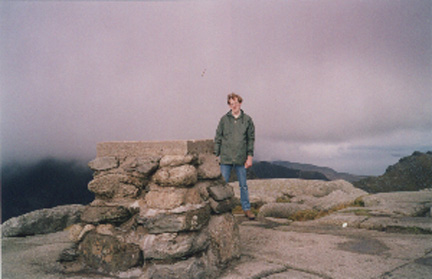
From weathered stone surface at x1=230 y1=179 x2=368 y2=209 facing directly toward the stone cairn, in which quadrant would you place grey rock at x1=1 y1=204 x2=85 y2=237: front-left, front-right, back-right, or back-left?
front-right

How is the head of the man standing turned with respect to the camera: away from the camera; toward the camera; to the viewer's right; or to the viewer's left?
toward the camera

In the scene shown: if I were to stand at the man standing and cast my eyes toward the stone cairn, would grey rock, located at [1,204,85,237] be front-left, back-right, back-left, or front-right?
front-right

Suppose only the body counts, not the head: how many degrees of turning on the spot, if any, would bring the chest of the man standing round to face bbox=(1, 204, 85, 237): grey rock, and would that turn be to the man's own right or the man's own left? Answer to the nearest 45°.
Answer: approximately 90° to the man's own right

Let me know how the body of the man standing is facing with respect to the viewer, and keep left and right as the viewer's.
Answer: facing the viewer

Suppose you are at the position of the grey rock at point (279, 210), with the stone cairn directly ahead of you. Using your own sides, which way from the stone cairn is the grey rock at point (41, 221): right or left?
right

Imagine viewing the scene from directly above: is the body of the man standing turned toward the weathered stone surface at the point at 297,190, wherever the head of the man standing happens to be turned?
no

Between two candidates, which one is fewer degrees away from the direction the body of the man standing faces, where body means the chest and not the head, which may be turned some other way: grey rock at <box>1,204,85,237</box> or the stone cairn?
the stone cairn

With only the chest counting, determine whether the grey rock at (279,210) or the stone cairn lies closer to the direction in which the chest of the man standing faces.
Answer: the stone cairn

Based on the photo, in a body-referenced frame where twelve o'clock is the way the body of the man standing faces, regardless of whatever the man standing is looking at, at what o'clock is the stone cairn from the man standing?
The stone cairn is roughly at 1 o'clock from the man standing.

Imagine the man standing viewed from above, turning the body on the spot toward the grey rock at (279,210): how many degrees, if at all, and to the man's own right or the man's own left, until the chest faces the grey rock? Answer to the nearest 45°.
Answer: approximately 135° to the man's own left
